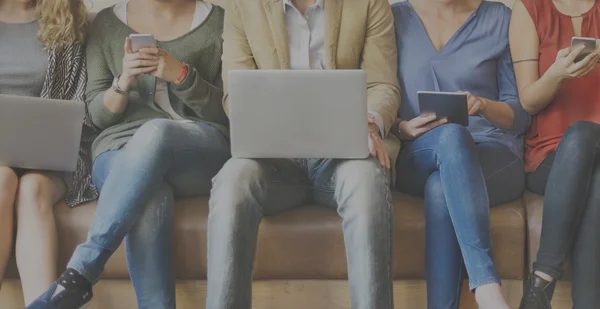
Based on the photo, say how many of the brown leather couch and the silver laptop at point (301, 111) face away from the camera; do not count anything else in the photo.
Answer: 1

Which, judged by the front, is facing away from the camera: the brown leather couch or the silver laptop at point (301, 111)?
the silver laptop

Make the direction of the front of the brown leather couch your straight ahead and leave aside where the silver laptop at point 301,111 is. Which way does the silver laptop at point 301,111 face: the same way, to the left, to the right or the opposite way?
the opposite way

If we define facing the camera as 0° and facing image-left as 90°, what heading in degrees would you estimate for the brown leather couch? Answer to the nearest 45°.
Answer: approximately 0°

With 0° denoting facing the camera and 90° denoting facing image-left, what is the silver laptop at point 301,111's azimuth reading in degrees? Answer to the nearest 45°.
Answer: approximately 180°
